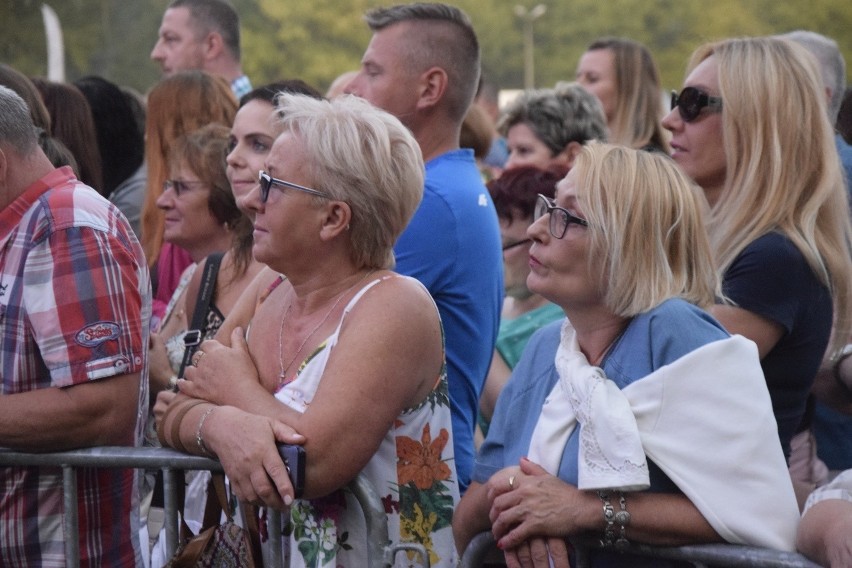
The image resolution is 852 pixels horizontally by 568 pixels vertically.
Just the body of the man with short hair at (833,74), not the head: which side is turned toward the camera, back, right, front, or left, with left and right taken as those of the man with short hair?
left

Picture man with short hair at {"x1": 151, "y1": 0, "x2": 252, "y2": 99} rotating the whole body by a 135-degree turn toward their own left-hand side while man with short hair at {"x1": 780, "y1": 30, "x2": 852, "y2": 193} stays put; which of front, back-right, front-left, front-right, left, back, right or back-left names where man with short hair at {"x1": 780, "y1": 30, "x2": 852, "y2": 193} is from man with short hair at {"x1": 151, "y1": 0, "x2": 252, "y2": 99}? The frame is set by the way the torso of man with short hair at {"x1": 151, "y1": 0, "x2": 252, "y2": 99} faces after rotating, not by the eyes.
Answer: front

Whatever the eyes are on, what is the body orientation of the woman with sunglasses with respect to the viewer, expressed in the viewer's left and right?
facing to the left of the viewer

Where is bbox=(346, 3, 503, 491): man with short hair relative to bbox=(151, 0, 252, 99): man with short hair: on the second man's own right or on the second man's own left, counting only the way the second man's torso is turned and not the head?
on the second man's own left

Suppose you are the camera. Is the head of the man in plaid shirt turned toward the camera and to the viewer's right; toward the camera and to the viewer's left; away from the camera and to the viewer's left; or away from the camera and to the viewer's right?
away from the camera and to the viewer's left

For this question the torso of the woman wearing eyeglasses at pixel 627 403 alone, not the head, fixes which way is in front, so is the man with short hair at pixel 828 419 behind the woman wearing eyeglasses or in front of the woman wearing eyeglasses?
behind
